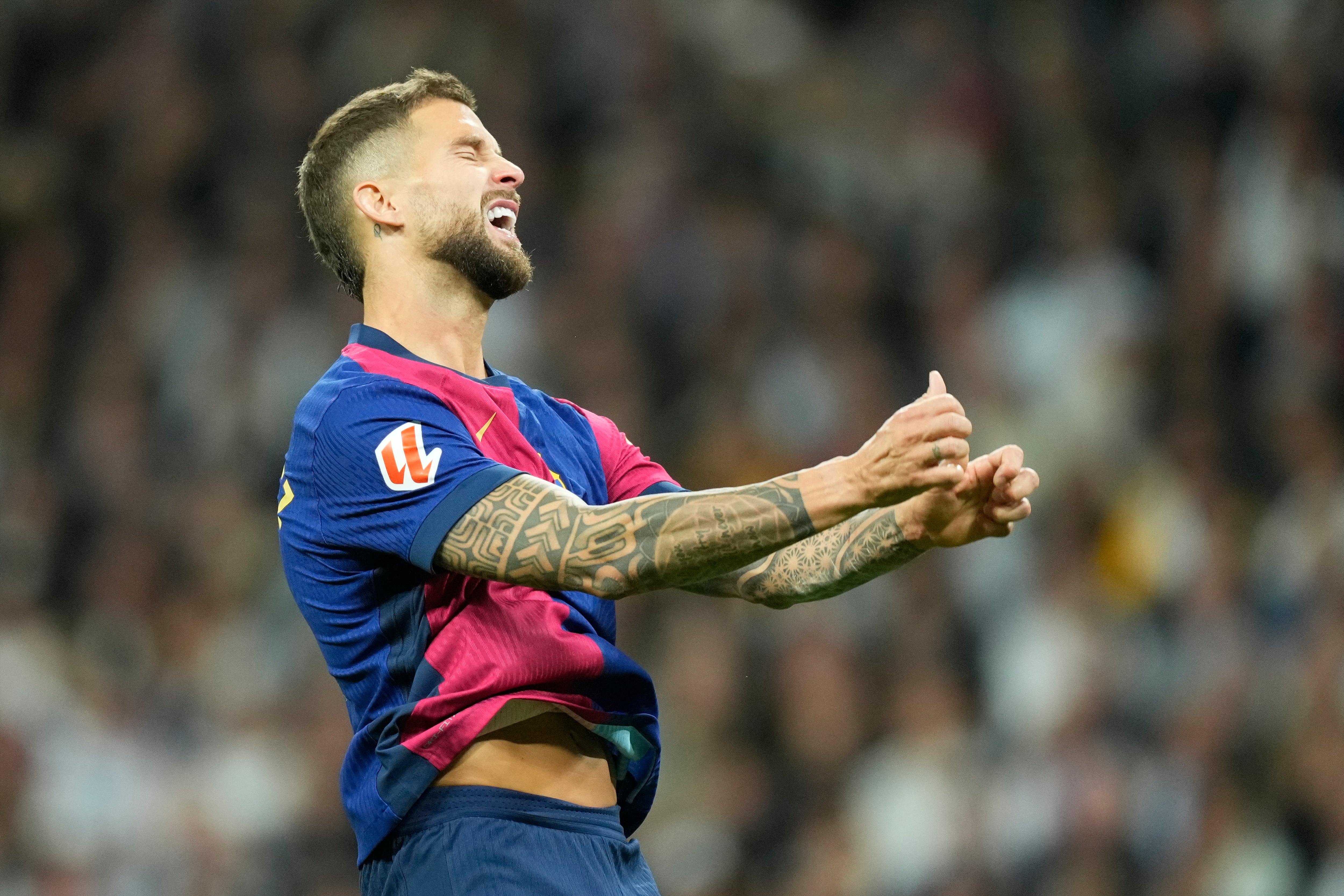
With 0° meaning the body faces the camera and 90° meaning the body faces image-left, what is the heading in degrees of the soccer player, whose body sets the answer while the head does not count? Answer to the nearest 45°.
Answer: approximately 315°

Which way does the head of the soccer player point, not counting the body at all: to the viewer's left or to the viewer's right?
to the viewer's right
